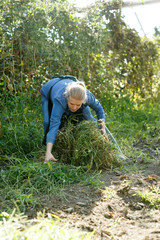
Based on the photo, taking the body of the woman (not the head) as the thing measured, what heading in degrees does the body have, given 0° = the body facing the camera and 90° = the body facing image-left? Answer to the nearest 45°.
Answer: approximately 315°

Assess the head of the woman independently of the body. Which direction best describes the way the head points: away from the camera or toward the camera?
toward the camera
